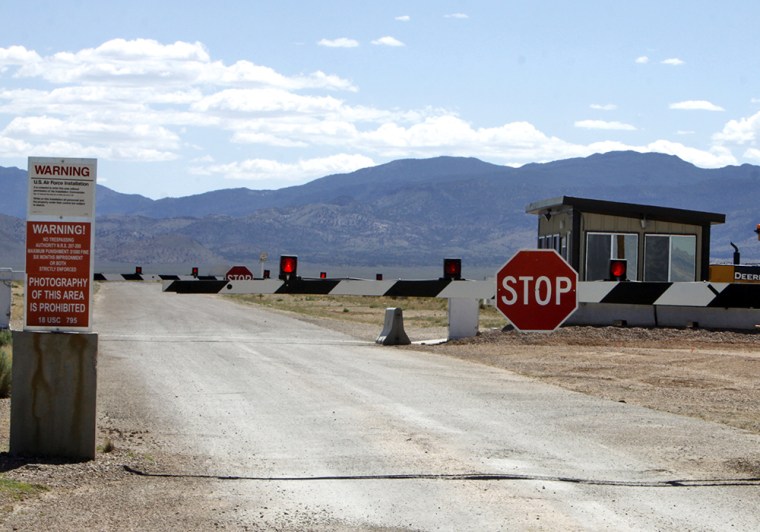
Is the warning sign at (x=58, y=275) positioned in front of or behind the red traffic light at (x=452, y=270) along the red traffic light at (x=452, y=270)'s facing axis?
in front

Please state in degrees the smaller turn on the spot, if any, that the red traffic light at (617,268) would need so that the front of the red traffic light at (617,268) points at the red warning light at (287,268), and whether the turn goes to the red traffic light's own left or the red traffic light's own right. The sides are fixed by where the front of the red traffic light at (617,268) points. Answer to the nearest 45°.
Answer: approximately 90° to the red traffic light's own right

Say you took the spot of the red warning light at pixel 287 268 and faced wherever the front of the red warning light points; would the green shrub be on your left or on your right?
on your right

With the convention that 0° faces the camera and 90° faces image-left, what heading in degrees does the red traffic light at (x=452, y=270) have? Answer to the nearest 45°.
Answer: approximately 0°

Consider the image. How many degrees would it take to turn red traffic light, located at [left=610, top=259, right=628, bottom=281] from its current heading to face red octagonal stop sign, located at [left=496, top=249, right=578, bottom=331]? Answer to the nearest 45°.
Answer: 0° — it already faces it

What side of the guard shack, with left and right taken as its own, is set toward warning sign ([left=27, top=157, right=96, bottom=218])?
front
